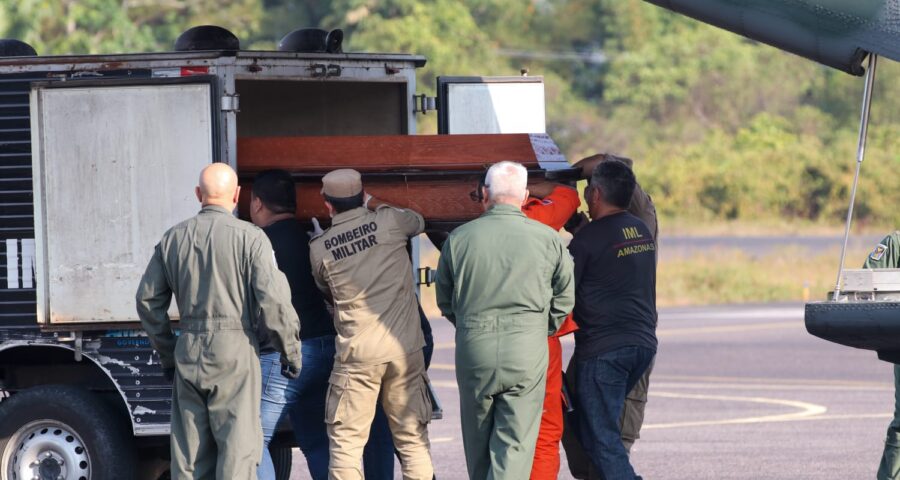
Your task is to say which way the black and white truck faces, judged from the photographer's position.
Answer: facing away from the viewer and to the left of the viewer

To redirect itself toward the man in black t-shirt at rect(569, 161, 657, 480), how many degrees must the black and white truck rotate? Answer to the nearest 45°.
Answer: approximately 135° to its right

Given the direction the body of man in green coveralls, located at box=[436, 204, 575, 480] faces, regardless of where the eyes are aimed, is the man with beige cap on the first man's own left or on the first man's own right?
on the first man's own left

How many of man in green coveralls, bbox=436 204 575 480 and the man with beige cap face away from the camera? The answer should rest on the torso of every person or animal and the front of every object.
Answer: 2

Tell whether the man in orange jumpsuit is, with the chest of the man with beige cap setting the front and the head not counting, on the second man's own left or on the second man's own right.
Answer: on the second man's own right

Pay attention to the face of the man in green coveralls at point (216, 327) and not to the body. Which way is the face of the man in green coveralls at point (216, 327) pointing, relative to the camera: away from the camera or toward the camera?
away from the camera

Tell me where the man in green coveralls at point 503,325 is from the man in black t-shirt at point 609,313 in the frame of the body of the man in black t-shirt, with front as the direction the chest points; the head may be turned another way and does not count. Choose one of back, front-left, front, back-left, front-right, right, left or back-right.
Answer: left

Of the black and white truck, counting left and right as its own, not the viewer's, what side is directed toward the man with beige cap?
back

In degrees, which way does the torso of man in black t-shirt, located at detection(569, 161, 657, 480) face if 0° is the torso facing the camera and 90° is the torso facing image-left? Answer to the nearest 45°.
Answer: approximately 135°

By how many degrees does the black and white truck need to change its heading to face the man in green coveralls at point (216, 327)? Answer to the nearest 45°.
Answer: approximately 180°

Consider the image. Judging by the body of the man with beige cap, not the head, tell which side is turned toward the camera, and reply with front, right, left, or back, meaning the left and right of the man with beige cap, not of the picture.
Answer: back

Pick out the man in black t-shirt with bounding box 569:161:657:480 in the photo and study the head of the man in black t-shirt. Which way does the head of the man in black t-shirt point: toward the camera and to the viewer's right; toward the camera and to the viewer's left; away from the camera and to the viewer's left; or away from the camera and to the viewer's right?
away from the camera and to the viewer's left

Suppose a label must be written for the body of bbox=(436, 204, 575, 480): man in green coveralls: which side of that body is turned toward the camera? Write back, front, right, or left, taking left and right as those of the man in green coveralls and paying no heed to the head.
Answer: back
